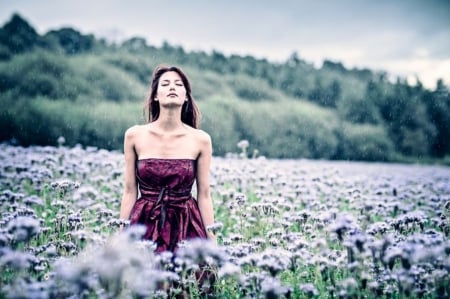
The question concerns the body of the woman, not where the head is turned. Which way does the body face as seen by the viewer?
toward the camera
